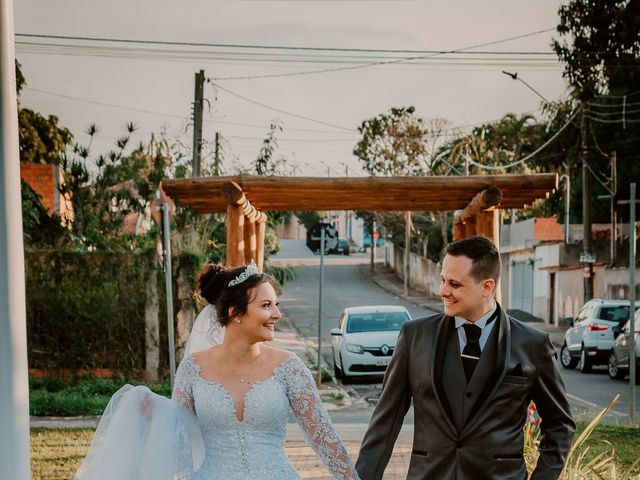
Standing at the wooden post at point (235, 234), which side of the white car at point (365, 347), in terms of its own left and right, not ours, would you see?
front

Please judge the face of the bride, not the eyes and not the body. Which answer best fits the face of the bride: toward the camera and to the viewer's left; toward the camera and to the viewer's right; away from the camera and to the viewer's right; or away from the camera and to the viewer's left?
toward the camera and to the viewer's right

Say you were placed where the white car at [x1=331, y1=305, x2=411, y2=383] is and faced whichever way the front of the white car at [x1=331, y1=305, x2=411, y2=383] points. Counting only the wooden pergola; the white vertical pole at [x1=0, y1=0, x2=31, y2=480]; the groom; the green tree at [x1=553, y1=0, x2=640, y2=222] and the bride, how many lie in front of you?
4

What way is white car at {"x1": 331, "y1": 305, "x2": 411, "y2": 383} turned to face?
toward the camera

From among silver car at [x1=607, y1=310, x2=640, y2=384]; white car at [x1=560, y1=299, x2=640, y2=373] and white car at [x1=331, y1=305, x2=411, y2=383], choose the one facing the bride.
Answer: white car at [x1=331, y1=305, x2=411, y2=383]

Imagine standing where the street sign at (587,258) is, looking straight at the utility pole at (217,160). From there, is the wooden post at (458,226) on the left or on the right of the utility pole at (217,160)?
left

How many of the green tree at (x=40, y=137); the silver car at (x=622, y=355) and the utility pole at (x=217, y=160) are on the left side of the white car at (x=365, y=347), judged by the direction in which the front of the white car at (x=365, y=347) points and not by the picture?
1

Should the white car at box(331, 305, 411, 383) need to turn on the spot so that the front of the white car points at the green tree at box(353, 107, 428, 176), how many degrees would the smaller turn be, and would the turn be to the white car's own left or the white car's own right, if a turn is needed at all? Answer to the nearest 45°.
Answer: approximately 180°

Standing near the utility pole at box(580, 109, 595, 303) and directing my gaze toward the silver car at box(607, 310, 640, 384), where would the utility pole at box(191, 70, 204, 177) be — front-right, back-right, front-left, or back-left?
front-right

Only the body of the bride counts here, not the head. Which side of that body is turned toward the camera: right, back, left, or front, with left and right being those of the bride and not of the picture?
front

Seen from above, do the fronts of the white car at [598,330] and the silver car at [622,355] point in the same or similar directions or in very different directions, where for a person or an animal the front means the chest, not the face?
same or similar directions

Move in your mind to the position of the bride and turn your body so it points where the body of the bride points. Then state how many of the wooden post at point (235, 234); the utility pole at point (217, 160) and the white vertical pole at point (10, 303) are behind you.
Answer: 2
